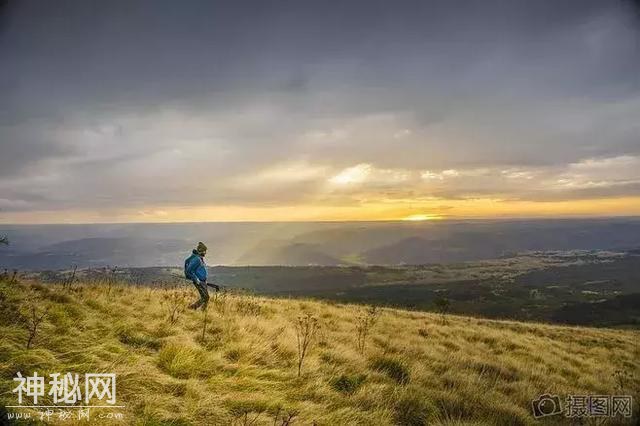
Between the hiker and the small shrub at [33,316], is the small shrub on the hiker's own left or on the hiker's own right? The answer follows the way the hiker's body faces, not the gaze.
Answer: on the hiker's own right

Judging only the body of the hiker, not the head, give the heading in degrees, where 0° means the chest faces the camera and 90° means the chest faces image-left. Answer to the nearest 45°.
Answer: approximately 270°

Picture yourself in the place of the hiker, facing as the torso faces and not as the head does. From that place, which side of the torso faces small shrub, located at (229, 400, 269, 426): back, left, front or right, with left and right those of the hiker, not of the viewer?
right
